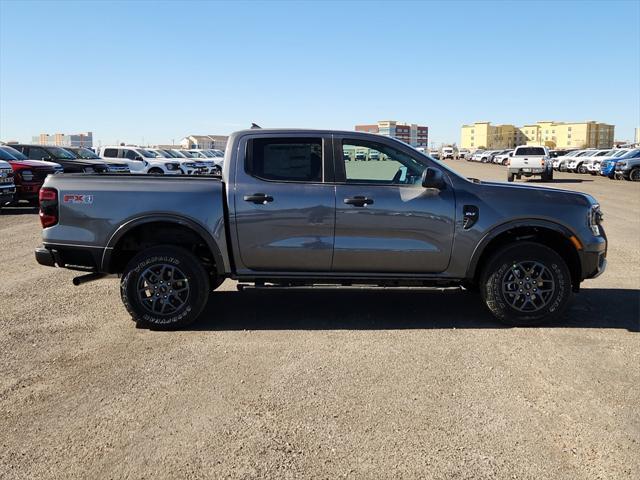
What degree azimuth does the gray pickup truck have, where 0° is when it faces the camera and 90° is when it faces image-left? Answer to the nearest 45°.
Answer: approximately 270°

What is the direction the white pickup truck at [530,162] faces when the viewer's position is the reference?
facing away from the viewer

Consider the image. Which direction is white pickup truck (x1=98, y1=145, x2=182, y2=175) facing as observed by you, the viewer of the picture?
facing the viewer and to the right of the viewer

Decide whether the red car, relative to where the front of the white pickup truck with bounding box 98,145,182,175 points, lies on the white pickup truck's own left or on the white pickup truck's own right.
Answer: on the white pickup truck's own right

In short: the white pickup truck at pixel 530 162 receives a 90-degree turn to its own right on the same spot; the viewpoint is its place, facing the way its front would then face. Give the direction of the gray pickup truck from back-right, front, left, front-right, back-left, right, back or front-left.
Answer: right

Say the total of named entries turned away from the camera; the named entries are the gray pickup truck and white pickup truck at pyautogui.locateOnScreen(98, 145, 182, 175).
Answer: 0

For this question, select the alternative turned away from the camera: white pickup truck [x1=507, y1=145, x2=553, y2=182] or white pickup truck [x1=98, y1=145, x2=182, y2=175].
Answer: white pickup truck [x1=507, y1=145, x2=553, y2=182]

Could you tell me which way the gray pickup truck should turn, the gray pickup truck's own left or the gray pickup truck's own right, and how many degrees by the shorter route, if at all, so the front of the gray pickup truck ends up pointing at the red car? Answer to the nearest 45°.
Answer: approximately 135° to the gray pickup truck's own left

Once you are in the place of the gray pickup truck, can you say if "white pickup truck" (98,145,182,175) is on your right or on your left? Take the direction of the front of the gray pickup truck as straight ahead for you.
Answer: on your left

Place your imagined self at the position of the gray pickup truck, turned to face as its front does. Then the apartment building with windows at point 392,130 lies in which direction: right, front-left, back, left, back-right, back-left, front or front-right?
left
